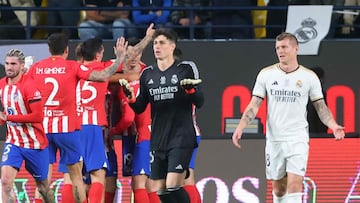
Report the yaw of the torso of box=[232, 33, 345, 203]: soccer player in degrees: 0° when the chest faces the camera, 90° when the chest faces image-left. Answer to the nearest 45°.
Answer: approximately 0°

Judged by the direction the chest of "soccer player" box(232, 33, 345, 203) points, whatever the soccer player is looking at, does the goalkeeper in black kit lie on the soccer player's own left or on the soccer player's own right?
on the soccer player's own right

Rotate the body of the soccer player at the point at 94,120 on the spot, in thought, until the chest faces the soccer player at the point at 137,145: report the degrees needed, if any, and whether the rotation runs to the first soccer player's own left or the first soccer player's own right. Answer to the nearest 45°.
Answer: approximately 45° to the first soccer player's own right

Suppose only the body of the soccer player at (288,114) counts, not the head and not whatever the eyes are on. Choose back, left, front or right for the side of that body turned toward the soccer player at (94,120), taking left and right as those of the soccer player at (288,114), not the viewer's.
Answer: right

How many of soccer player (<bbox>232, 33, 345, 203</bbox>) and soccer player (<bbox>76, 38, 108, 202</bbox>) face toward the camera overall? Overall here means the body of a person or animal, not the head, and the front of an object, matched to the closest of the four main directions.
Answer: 1

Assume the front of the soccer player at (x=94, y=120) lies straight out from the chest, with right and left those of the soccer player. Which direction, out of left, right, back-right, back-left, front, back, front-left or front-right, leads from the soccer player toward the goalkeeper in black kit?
right

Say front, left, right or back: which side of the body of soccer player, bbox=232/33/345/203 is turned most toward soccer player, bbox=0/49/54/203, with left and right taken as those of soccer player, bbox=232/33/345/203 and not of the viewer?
right
